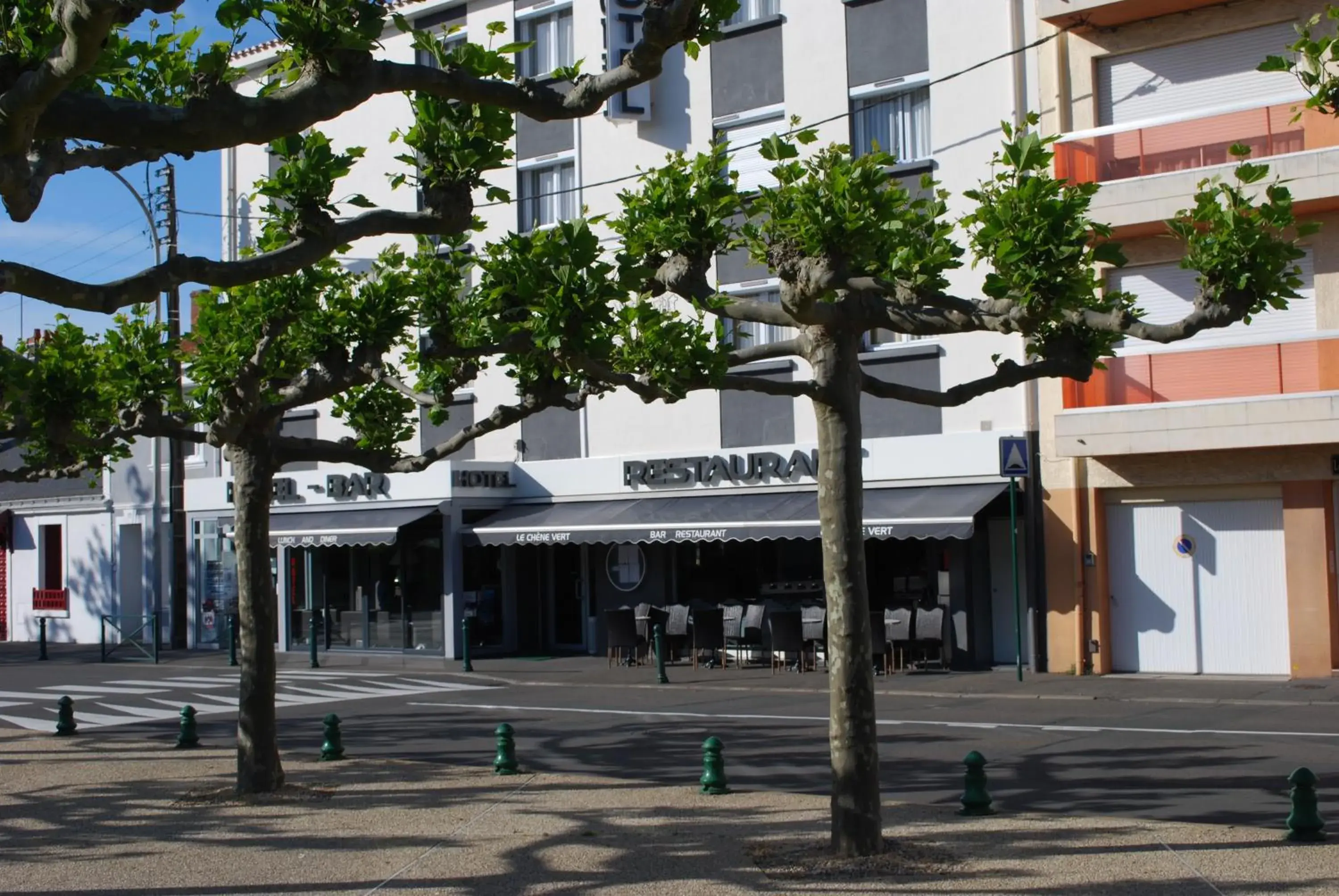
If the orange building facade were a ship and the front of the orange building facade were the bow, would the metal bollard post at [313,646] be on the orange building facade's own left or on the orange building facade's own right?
on the orange building facade's own right

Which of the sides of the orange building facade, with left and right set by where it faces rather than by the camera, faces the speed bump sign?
right

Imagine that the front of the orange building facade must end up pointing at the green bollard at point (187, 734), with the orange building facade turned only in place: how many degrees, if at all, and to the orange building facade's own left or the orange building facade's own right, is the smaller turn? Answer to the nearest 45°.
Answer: approximately 45° to the orange building facade's own right

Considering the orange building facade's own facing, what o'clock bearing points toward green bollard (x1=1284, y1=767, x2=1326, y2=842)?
The green bollard is roughly at 12 o'clock from the orange building facade.

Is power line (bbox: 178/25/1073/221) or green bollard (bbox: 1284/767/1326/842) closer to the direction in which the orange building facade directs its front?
the green bollard

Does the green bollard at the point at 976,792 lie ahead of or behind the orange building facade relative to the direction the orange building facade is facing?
ahead

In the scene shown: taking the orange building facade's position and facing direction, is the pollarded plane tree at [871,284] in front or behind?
in front

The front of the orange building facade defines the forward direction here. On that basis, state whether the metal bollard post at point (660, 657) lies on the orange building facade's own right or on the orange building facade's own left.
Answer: on the orange building facade's own right

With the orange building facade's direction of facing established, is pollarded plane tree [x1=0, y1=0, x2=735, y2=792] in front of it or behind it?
in front

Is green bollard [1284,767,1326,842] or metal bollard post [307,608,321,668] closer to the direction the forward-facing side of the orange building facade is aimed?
the green bollard

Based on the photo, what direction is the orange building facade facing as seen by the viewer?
toward the camera

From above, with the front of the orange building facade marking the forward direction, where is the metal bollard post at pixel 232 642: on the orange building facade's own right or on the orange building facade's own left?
on the orange building facade's own right

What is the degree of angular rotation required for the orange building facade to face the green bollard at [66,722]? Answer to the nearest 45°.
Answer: approximately 45° to its right
